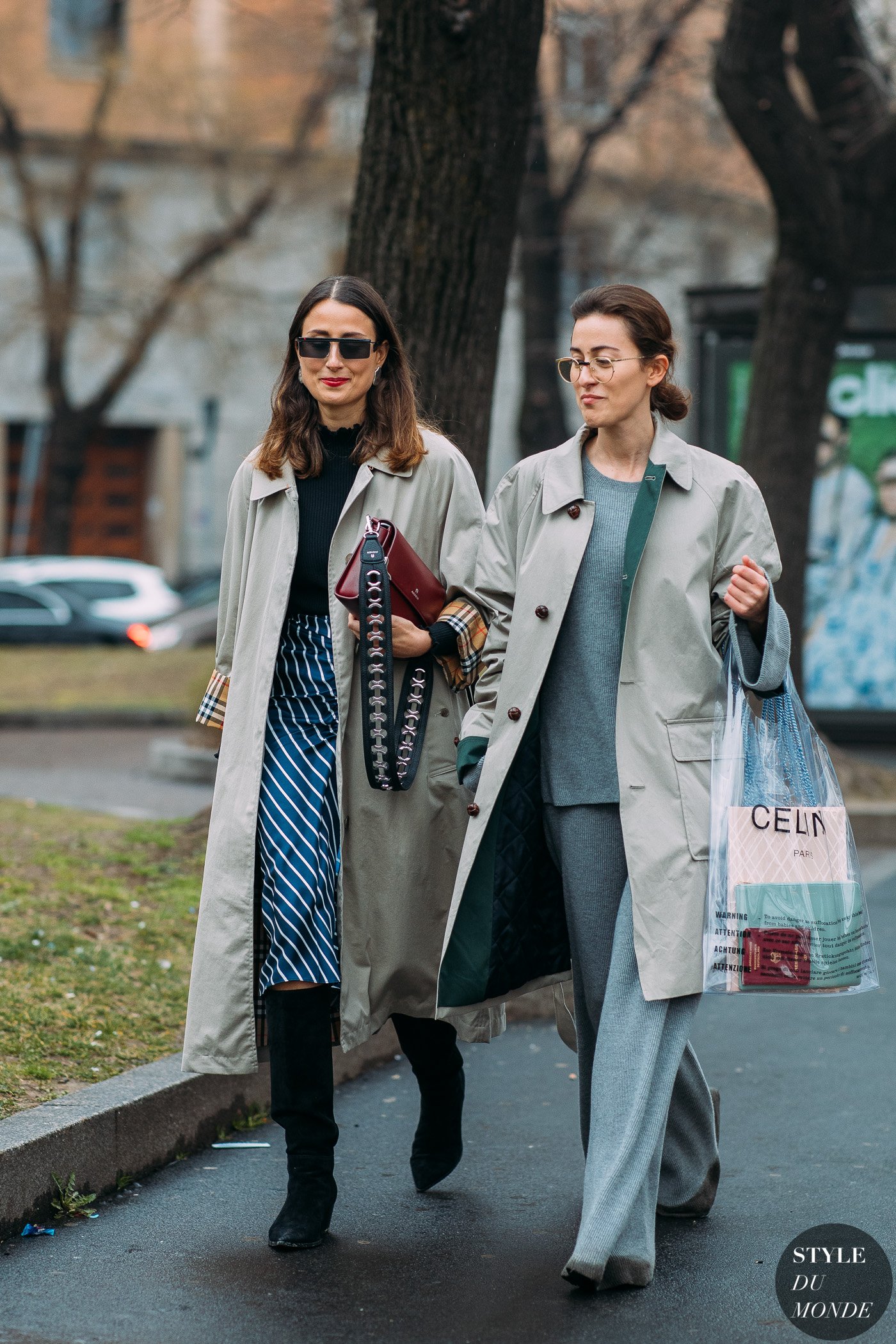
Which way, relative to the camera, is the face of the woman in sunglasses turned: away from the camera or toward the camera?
toward the camera

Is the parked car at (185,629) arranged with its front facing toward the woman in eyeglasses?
no

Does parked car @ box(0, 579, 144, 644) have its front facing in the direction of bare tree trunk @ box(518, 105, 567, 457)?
no

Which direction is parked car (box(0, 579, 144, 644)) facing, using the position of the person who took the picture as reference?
facing to the left of the viewer

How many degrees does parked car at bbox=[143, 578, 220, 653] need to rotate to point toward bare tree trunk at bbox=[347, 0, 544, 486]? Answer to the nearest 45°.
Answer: approximately 90° to its left

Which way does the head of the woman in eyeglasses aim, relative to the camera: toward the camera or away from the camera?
toward the camera

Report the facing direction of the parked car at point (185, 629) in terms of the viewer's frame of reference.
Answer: facing to the left of the viewer

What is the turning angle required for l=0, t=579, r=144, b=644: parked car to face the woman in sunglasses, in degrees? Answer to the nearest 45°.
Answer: approximately 90° to its left

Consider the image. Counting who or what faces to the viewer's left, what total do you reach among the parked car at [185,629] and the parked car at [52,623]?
2

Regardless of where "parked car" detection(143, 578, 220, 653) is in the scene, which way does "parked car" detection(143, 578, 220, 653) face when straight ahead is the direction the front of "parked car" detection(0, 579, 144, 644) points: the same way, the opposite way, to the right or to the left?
the same way

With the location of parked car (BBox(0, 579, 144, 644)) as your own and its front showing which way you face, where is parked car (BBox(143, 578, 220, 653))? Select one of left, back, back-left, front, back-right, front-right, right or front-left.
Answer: back-left

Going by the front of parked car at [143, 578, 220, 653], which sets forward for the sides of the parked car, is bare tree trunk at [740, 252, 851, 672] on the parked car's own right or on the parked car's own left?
on the parked car's own left

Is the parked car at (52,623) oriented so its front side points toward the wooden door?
no

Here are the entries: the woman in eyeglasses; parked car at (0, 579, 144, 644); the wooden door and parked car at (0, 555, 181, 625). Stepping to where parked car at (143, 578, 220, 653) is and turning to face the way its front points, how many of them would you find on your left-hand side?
1

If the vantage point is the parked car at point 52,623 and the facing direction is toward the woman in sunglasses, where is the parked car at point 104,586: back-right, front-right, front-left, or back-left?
back-left
